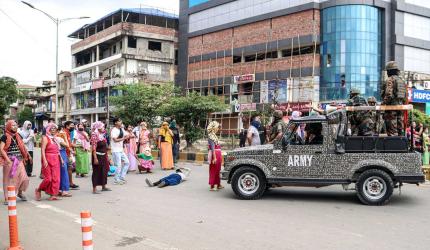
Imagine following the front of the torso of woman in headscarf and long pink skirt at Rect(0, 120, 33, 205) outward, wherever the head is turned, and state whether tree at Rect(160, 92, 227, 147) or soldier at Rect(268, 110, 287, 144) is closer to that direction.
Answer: the soldier

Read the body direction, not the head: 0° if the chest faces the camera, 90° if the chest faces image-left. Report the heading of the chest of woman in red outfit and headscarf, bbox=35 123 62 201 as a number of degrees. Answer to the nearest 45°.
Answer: approximately 315°

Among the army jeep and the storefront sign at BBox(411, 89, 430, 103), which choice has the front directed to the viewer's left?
the army jeep

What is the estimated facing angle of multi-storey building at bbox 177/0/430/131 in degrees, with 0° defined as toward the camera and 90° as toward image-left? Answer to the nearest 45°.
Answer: approximately 45°

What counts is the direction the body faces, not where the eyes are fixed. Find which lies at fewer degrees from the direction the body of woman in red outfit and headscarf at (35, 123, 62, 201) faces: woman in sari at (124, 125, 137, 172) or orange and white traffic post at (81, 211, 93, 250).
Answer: the orange and white traffic post

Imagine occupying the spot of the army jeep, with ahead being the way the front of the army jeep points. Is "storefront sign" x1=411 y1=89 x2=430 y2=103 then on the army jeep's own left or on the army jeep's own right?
on the army jeep's own right

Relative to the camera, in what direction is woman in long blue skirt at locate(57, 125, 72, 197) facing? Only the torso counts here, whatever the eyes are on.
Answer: to the viewer's right

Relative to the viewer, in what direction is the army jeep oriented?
to the viewer's left
